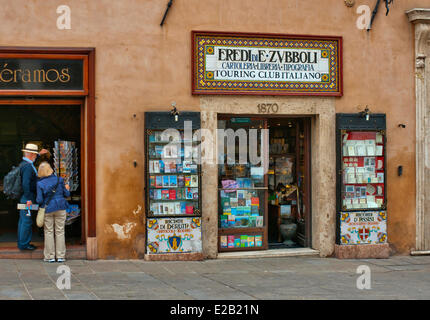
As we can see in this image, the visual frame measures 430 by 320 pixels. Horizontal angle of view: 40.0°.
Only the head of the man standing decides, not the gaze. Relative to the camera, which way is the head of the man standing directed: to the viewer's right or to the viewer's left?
to the viewer's right

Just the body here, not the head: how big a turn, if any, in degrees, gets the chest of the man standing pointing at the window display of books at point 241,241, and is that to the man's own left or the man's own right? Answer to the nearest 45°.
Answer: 0° — they already face it

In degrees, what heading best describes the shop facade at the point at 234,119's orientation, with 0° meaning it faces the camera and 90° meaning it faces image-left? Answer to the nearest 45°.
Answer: approximately 0°

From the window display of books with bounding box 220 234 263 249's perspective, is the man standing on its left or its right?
on its right

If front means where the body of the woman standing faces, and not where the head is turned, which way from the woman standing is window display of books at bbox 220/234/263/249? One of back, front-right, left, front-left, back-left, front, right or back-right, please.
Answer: right

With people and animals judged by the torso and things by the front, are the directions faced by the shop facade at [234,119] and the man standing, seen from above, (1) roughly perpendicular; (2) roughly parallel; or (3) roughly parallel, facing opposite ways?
roughly perpendicular

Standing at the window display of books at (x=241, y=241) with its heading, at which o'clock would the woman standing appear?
The woman standing is roughly at 2 o'clock from the window display of books.

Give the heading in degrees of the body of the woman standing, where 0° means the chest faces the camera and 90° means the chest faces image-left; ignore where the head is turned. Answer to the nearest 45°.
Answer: approximately 180°

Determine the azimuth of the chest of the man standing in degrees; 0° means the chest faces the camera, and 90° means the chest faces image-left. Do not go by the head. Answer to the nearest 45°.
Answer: approximately 270°

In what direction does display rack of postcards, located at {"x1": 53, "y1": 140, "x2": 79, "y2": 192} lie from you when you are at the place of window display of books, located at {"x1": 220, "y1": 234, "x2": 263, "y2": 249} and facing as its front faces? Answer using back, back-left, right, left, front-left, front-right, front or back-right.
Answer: right
